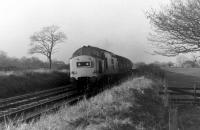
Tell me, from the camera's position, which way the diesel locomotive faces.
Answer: facing the viewer and to the left of the viewer

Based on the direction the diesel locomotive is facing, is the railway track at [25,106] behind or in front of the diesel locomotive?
in front
